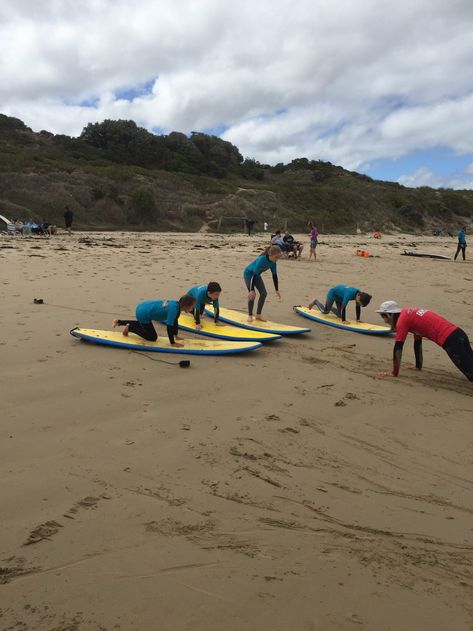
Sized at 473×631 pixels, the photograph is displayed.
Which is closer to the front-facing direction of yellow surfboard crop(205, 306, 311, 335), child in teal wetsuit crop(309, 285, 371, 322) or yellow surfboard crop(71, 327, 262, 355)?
the child in teal wetsuit

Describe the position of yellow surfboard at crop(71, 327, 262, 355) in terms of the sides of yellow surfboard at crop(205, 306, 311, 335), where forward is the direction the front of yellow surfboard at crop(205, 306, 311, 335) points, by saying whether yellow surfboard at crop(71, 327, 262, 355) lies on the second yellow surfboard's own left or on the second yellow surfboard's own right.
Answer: on the second yellow surfboard's own right

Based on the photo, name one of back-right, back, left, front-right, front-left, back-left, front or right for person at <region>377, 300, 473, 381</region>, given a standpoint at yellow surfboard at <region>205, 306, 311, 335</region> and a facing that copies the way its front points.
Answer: front-right

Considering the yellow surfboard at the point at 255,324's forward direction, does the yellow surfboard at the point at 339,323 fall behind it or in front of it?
in front

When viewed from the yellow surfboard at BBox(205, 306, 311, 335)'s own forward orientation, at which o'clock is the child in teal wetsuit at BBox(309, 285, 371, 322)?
The child in teal wetsuit is roughly at 11 o'clock from the yellow surfboard.

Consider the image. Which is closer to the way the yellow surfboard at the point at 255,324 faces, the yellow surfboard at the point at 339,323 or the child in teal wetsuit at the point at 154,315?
the yellow surfboard

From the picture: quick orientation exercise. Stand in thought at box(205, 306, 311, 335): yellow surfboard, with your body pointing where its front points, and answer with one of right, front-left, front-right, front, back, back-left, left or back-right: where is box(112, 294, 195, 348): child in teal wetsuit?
back-right

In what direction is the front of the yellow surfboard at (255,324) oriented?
to the viewer's right
